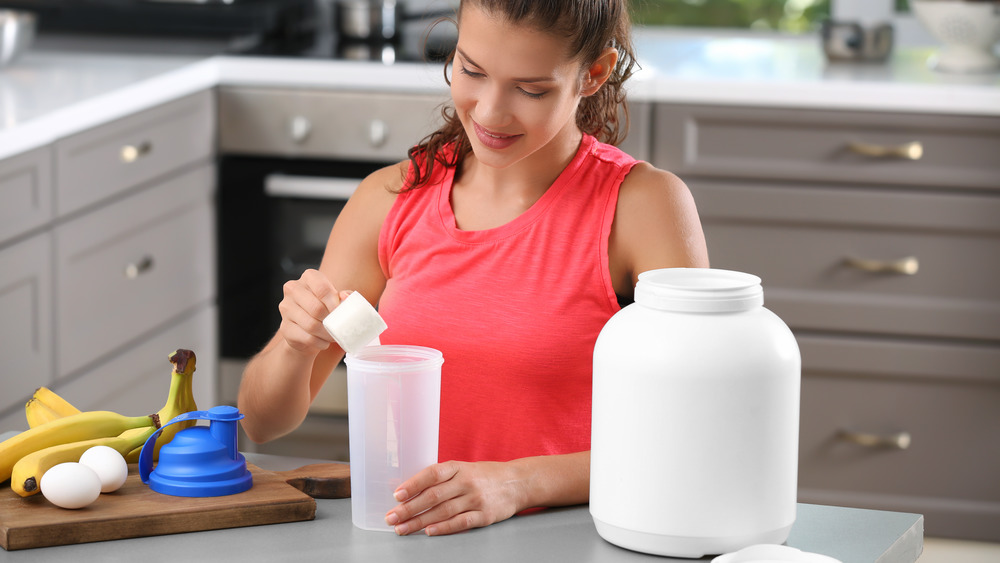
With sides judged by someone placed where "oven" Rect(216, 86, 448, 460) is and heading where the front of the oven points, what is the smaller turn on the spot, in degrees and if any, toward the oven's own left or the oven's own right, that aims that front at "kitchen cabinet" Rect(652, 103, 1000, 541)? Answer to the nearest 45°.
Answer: approximately 90° to the oven's own left

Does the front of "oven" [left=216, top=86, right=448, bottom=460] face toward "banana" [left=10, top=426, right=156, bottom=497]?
yes

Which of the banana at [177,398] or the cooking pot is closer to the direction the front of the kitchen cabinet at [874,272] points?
the banana

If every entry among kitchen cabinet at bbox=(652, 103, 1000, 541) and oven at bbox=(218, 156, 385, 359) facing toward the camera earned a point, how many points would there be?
2

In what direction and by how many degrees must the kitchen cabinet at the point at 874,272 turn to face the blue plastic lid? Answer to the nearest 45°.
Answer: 0° — it already faces it

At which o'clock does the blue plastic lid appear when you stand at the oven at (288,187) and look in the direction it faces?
The blue plastic lid is roughly at 12 o'clock from the oven.

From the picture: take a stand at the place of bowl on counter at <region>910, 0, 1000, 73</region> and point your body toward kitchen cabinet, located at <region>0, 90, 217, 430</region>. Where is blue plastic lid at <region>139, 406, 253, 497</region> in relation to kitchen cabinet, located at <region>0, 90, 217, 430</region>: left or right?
left

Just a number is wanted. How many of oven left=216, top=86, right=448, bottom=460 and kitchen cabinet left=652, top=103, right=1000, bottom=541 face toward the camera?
2

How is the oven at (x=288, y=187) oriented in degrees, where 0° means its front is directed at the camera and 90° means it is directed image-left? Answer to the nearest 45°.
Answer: approximately 0°

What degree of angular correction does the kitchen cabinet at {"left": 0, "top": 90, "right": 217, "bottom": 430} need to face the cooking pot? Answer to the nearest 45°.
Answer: approximately 90° to its left
